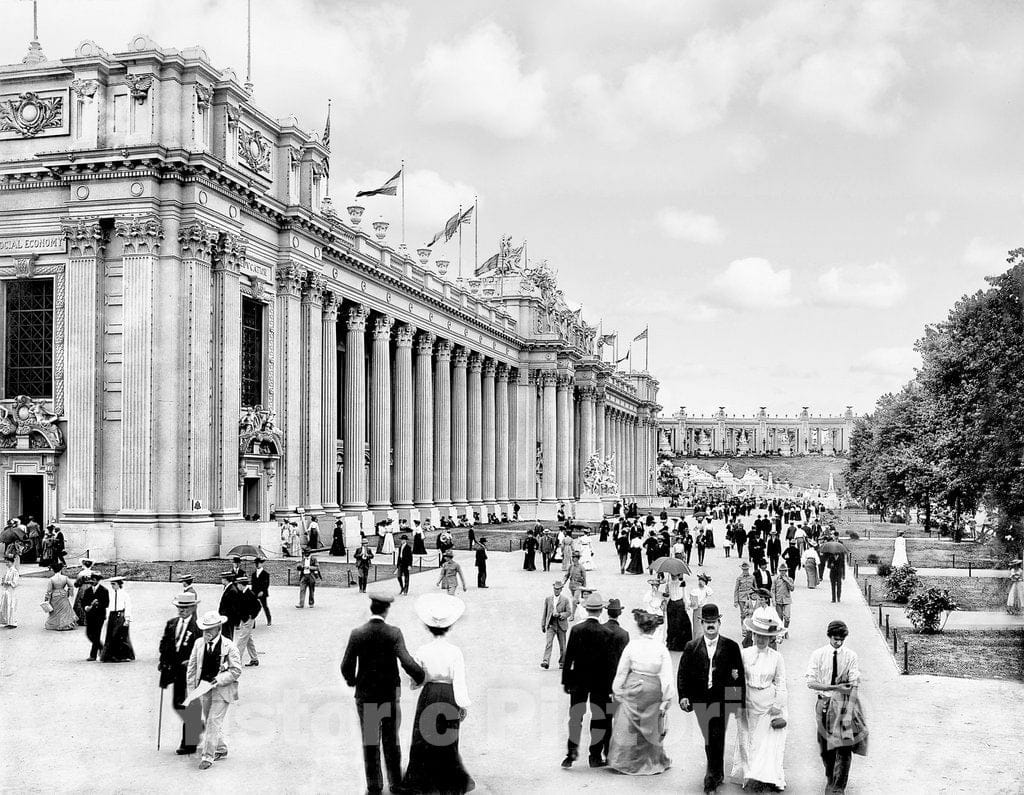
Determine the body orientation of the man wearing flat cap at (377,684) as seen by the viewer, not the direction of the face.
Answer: away from the camera

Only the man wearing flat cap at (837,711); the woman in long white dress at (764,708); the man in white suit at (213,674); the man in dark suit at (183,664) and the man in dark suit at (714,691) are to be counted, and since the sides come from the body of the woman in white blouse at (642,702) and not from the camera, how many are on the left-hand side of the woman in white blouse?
2

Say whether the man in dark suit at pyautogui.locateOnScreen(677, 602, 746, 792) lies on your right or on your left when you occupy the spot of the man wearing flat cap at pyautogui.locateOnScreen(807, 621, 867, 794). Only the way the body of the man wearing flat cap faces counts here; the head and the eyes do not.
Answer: on your right

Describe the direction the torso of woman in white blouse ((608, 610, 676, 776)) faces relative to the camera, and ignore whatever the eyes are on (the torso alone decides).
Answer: away from the camera

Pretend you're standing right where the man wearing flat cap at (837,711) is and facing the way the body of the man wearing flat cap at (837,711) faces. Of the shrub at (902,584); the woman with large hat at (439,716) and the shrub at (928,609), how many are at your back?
2

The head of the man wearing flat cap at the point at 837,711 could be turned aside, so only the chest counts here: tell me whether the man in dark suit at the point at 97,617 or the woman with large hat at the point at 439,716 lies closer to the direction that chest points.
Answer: the woman with large hat

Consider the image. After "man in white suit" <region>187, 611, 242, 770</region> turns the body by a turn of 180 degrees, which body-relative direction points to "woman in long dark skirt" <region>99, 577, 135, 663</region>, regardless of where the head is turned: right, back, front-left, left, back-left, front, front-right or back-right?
front-left

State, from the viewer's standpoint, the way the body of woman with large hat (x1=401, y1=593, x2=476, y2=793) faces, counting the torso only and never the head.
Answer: away from the camera

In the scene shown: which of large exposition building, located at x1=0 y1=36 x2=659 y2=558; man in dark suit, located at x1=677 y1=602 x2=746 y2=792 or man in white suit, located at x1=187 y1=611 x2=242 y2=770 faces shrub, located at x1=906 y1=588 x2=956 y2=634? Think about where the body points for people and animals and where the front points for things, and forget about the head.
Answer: the large exposition building

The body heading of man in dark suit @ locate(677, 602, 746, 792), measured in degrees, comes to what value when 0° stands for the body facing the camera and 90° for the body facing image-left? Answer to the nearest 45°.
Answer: approximately 0°

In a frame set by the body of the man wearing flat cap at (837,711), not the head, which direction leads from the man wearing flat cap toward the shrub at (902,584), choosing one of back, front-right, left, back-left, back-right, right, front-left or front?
back

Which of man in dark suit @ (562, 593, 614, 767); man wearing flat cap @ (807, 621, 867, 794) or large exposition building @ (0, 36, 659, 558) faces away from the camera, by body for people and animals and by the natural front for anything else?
the man in dark suit

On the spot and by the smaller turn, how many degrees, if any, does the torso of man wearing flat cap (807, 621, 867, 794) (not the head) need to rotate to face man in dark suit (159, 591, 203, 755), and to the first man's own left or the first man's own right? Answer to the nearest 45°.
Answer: approximately 90° to the first man's own right
